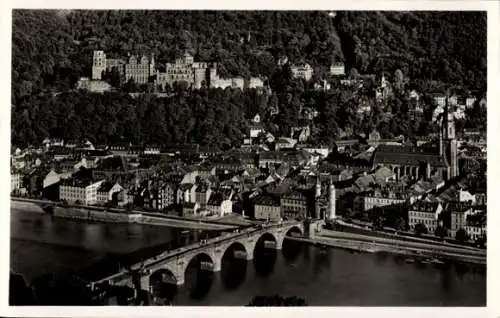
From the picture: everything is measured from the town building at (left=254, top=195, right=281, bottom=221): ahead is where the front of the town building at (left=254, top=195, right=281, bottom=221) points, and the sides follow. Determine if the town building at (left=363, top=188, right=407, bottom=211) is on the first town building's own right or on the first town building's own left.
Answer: on the first town building's own left

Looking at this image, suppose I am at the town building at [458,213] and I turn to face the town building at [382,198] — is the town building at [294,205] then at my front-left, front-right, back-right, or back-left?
front-left

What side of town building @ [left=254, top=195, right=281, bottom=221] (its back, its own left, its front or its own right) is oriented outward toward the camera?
front

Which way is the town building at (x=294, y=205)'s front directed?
toward the camera

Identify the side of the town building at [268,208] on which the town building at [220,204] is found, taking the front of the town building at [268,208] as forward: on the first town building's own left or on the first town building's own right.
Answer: on the first town building's own right

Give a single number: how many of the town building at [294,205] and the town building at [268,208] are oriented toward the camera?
2

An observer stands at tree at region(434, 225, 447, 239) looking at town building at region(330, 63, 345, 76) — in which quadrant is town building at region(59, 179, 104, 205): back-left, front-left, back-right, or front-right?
front-left

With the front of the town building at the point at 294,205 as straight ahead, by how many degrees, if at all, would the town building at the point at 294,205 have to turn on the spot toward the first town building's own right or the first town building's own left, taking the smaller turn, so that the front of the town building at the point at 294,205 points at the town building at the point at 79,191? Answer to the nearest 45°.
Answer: approximately 90° to the first town building's own right

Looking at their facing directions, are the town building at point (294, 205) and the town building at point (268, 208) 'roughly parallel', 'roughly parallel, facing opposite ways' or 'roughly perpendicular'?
roughly parallel

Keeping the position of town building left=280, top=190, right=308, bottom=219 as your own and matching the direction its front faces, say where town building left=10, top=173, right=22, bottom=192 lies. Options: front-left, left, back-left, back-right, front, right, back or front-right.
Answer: front-right

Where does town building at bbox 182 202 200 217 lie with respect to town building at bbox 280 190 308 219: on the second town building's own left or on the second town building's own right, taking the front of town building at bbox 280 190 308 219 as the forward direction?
on the second town building's own right
